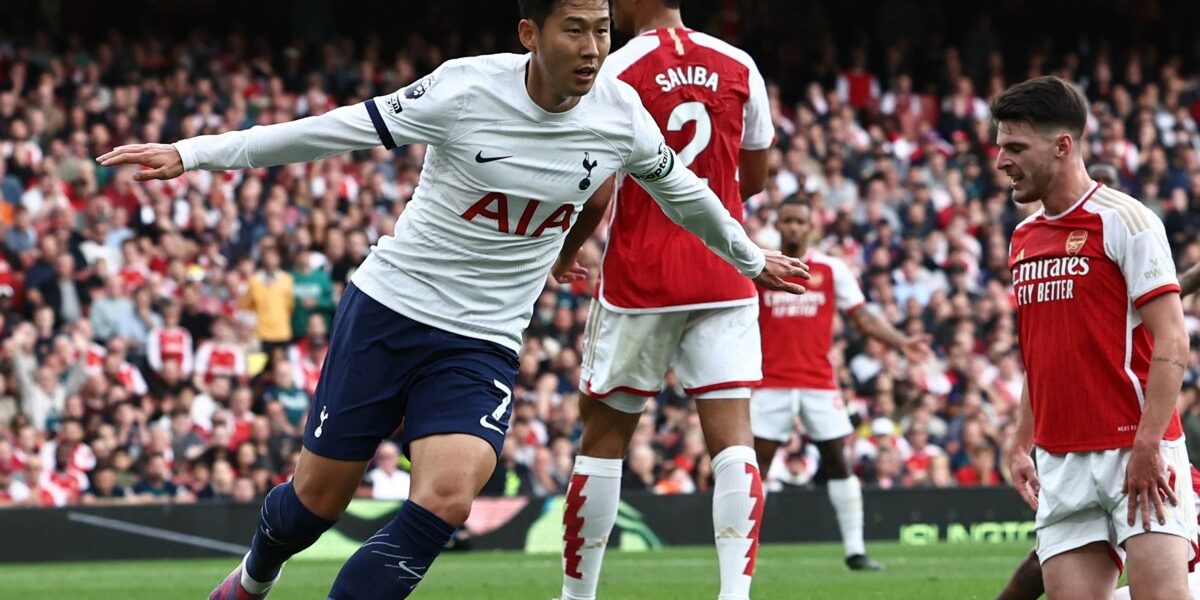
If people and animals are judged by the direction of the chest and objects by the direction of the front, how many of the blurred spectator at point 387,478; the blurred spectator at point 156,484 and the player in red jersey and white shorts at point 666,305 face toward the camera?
2

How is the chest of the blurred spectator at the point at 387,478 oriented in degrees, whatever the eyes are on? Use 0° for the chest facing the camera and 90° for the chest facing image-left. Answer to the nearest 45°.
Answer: approximately 0°

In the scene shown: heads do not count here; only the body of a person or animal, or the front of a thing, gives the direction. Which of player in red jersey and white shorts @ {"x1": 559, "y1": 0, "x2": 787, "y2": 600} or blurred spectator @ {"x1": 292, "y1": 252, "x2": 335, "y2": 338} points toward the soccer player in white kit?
the blurred spectator

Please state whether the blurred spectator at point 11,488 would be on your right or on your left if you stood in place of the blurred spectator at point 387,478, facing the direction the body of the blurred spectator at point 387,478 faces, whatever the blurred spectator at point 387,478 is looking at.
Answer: on your right

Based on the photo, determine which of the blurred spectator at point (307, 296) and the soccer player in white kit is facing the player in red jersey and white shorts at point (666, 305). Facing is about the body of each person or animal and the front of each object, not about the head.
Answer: the blurred spectator

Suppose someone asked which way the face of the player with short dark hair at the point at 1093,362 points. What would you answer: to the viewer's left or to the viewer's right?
to the viewer's left

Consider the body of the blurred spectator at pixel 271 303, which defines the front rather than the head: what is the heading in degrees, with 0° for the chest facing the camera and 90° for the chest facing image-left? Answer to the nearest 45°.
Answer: approximately 0°

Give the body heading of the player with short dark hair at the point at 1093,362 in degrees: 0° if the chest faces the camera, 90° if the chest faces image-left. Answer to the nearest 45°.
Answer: approximately 45°

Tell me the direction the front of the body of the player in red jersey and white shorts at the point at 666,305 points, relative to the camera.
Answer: away from the camera

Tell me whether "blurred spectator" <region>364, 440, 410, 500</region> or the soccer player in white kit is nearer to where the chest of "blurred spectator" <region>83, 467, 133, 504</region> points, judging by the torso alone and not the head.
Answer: the soccer player in white kit

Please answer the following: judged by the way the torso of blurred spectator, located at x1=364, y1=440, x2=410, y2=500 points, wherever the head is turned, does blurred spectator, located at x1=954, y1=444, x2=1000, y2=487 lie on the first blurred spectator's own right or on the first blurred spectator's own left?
on the first blurred spectator's own left
